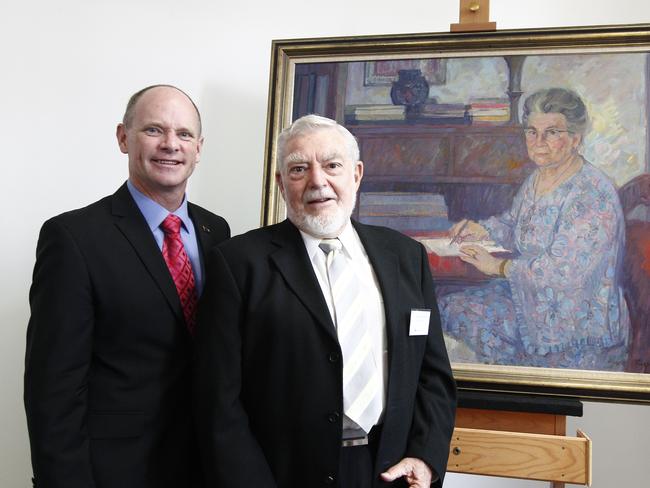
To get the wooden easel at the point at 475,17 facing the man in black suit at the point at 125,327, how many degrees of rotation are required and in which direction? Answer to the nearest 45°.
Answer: approximately 45° to its right

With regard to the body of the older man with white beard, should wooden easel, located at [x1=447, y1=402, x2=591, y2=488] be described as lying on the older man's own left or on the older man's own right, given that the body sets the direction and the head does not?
on the older man's own left

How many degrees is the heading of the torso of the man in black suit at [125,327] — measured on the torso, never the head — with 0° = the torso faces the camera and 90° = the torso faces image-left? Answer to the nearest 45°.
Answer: approximately 315°

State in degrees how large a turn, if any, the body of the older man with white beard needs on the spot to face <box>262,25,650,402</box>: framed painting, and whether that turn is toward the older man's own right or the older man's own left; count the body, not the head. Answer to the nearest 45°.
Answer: approximately 135° to the older man's own left

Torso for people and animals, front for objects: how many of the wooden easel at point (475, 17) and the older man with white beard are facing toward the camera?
2

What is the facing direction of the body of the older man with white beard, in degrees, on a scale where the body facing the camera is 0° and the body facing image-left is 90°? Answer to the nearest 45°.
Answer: approximately 0°

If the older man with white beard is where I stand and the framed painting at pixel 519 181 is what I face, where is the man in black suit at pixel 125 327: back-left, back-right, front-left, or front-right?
back-left
